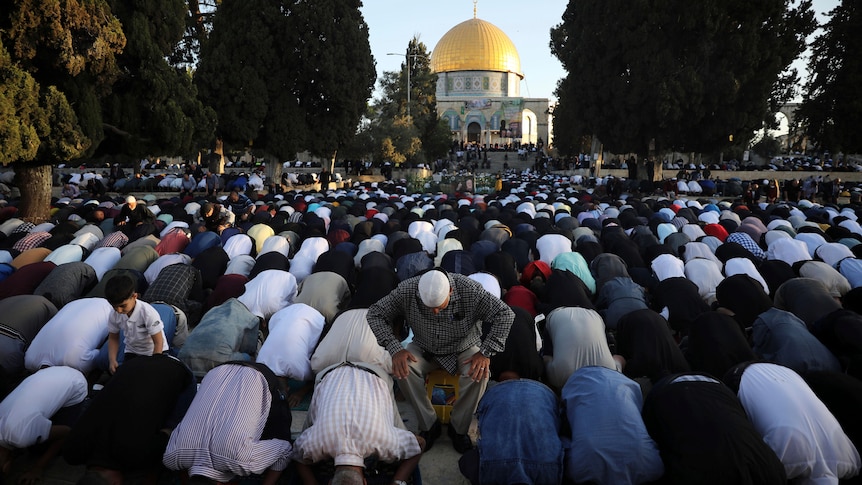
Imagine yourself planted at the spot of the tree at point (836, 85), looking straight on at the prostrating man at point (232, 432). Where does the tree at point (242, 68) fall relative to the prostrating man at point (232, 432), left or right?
right

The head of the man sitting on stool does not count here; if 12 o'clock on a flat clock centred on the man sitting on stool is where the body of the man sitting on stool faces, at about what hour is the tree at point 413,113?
The tree is roughly at 6 o'clock from the man sitting on stool.

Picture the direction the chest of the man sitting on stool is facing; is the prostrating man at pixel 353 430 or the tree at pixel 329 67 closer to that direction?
the prostrating man

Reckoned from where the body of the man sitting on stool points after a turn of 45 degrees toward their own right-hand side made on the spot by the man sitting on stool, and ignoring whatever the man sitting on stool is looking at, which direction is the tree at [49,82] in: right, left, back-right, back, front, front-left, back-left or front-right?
right

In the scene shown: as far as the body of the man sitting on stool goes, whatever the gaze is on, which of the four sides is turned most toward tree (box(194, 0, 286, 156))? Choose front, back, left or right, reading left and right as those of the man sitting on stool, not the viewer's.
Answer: back

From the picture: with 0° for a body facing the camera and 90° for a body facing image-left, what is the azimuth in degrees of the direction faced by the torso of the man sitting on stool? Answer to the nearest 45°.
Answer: approximately 0°

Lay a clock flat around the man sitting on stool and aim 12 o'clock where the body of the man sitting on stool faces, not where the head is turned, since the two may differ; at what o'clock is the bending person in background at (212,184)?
The bending person in background is roughly at 5 o'clock from the man sitting on stool.

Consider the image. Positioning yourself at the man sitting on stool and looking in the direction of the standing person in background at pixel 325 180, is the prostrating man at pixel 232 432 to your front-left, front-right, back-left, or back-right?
back-left

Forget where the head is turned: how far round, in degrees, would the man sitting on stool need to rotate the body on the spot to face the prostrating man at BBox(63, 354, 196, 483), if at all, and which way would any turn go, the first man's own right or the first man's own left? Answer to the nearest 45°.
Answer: approximately 90° to the first man's own right

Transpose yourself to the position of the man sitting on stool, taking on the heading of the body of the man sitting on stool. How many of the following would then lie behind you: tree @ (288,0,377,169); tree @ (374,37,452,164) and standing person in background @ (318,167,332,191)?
3
